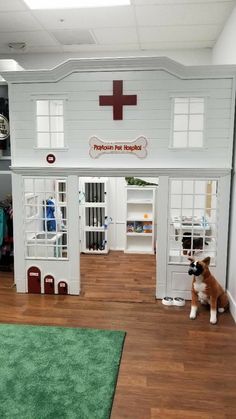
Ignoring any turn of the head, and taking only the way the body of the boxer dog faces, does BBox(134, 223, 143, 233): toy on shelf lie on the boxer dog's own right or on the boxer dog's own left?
on the boxer dog's own right

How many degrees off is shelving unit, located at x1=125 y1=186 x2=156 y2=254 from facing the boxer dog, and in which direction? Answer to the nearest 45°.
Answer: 0° — it already faces it

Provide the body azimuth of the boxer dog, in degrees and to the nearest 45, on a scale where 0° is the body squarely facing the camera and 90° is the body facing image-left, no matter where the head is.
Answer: approximately 45°

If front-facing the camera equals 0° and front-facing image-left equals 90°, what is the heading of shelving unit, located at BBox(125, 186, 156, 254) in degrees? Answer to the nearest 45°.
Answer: approximately 0°
